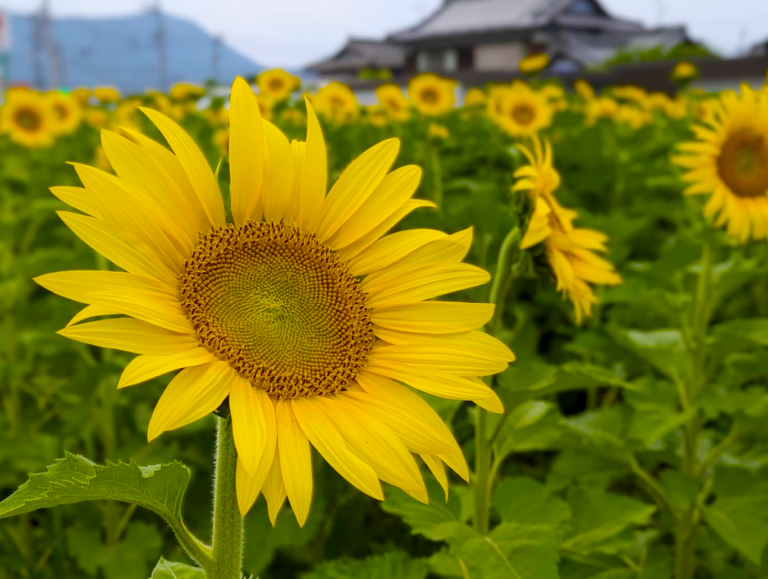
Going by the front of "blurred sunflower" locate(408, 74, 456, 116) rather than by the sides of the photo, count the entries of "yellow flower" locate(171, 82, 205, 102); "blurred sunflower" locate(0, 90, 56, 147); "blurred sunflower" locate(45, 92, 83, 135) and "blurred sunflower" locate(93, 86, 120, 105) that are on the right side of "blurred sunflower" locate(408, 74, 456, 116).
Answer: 4

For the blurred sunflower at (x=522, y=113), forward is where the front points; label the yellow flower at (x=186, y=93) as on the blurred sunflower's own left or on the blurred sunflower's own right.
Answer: on the blurred sunflower's own right

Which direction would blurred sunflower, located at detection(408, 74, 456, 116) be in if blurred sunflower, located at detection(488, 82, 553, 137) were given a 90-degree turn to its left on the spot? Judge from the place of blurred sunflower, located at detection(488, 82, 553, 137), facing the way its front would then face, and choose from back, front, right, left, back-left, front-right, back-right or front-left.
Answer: back-left

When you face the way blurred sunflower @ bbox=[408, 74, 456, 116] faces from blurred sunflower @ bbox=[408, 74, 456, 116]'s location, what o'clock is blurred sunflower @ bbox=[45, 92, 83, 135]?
blurred sunflower @ bbox=[45, 92, 83, 135] is roughly at 3 o'clock from blurred sunflower @ bbox=[408, 74, 456, 116].

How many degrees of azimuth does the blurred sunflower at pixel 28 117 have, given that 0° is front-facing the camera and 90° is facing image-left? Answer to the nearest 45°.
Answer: approximately 0°
